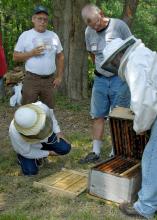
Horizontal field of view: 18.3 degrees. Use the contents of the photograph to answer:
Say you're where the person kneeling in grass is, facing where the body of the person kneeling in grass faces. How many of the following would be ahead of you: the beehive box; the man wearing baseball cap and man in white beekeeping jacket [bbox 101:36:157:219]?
2

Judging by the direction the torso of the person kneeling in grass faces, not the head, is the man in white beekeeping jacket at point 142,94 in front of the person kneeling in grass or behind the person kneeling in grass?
in front

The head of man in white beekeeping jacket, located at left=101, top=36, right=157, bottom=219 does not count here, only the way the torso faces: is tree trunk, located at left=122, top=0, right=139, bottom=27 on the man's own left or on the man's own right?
on the man's own right

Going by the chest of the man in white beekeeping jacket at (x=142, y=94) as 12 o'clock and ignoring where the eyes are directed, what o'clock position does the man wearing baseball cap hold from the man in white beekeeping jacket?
The man wearing baseball cap is roughly at 2 o'clock from the man in white beekeeping jacket.

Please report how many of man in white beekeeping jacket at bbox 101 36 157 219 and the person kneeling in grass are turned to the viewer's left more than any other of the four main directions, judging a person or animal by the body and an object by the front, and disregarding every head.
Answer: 1

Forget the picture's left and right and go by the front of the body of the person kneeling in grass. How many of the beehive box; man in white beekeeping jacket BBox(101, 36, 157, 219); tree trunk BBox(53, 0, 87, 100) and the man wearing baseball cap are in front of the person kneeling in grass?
2

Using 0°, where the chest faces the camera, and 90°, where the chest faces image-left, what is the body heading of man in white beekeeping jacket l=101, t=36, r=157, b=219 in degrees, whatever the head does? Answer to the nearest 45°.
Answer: approximately 90°

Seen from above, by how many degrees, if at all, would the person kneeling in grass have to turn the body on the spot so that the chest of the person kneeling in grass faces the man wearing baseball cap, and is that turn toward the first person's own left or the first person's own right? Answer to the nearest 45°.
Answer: approximately 135° to the first person's own left

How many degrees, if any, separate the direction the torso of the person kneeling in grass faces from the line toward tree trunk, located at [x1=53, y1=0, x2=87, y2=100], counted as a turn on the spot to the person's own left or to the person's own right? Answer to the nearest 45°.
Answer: approximately 135° to the person's own left

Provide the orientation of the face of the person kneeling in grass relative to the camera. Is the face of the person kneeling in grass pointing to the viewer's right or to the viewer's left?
to the viewer's right

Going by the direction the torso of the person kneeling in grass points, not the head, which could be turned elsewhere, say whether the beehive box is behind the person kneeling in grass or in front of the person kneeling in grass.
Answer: in front

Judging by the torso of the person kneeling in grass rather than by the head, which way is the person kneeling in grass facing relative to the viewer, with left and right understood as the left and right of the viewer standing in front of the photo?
facing the viewer and to the right of the viewer
